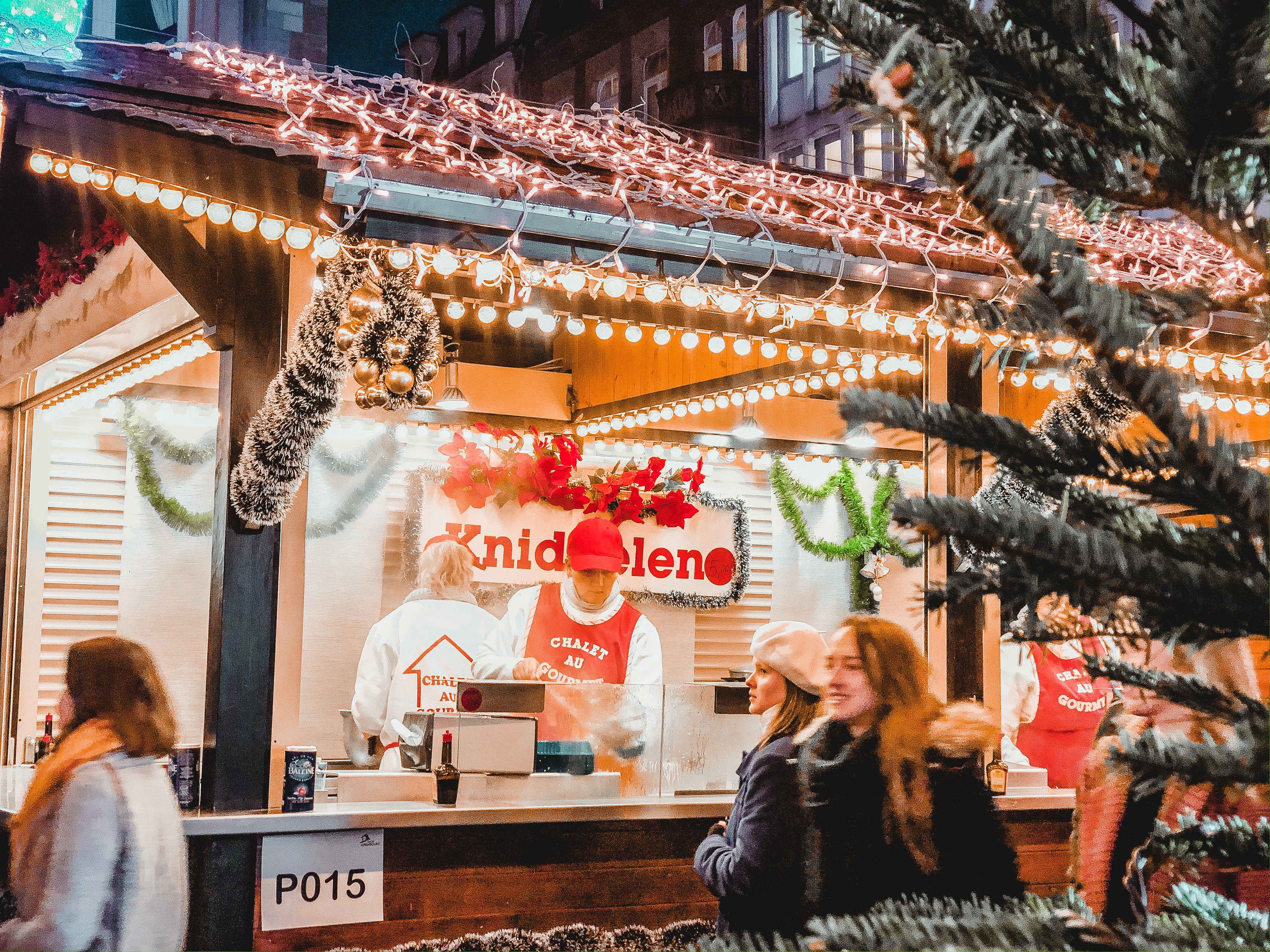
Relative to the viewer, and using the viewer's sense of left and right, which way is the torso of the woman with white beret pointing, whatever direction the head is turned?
facing to the left of the viewer

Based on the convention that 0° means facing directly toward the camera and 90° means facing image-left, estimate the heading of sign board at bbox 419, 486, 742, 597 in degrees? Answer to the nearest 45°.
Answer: approximately 0°

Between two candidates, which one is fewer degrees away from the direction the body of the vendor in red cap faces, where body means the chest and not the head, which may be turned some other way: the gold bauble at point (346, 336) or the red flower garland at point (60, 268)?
the gold bauble

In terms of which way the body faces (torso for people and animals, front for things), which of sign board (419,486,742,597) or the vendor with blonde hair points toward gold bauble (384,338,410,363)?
the sign board

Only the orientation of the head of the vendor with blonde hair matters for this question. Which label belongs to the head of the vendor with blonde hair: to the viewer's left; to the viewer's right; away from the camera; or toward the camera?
away from the camera

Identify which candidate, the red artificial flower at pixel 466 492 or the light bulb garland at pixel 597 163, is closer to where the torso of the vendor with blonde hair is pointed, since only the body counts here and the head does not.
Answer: the red artificial flower

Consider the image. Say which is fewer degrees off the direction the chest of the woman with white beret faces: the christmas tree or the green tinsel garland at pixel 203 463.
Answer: the green tinsel garland

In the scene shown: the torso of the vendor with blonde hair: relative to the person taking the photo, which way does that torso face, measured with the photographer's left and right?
facing away from the viewer

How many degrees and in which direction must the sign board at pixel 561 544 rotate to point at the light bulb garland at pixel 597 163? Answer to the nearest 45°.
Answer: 0° — it already faces it

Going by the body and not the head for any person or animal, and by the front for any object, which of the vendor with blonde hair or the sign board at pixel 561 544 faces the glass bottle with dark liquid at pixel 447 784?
the sign board

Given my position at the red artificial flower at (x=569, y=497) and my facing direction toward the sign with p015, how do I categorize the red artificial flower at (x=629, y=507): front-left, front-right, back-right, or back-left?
back-left
